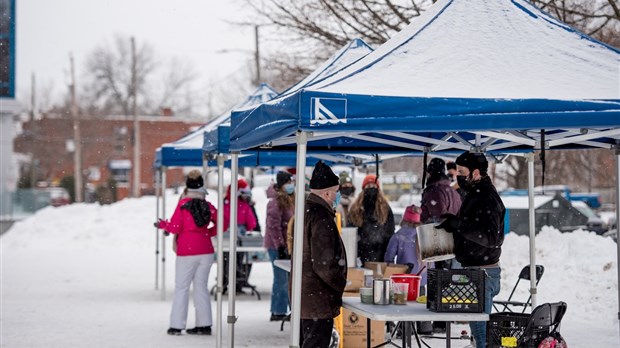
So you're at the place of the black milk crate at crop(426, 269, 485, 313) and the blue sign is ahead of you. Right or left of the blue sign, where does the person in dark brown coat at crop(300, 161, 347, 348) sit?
left

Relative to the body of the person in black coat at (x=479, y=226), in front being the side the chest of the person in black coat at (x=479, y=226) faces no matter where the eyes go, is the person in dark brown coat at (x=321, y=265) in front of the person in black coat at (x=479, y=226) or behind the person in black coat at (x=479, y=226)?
in front

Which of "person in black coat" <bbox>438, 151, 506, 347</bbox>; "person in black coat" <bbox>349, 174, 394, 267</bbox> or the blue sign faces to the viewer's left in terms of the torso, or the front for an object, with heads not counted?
"person in black coat" <bbox>438, 151, 506, 347</bbox>

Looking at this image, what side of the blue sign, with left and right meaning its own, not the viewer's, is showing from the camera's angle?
front

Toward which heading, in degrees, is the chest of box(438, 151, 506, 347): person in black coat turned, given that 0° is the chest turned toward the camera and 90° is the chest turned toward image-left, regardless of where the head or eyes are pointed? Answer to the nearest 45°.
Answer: approximately 90°

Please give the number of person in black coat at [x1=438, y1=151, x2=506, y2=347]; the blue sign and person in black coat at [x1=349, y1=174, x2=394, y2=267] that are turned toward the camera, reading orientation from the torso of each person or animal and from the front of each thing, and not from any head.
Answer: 2

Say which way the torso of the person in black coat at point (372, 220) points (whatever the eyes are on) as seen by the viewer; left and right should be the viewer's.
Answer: facing the viewer

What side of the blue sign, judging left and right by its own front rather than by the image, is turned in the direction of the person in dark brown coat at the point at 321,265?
front

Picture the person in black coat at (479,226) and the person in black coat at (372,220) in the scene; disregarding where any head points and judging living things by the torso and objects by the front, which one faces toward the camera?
the person in black coat at (372,220)

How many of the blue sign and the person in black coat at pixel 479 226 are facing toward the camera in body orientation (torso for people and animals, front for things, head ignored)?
1

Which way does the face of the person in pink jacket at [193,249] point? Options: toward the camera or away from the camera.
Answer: away from the camera

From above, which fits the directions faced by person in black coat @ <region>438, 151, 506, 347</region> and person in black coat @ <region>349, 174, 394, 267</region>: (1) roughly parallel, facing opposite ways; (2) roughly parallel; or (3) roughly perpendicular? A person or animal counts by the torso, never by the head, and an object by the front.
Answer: roughly perpendicular
